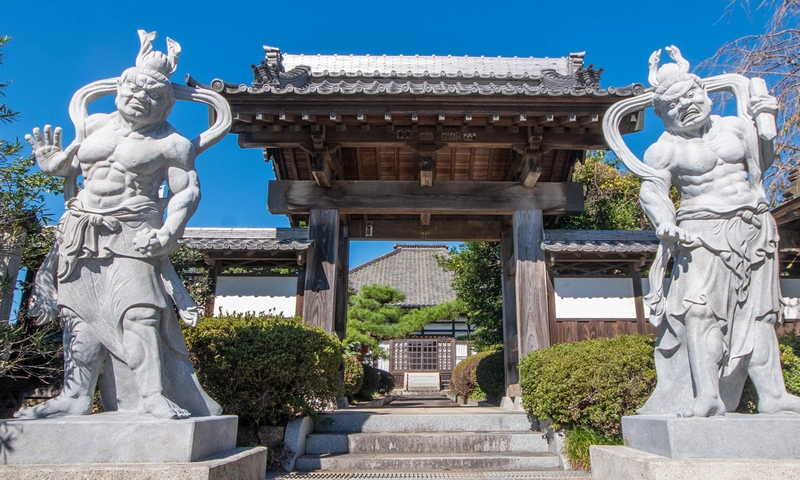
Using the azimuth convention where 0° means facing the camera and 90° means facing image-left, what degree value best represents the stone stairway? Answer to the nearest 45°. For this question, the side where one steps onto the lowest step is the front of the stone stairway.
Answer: approximately 0°

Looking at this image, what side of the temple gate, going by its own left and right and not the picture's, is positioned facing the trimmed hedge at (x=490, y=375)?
back

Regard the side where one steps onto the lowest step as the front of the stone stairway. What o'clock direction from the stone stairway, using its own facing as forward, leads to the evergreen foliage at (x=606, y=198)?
The evergreen foliage is roughly at 7 o'clock from the stone stairway.

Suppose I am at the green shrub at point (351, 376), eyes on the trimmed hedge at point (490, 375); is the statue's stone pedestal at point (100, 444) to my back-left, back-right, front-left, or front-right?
back-right

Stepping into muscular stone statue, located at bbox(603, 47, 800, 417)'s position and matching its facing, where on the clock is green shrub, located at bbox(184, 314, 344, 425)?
The green shrub is roughly at 3 o'clock from the muscular stone statue.

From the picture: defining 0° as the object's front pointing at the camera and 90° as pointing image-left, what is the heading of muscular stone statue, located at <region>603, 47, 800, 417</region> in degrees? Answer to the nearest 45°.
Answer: approximately 0°

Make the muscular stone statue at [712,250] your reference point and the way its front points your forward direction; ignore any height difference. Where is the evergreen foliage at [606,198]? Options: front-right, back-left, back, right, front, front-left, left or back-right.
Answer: back

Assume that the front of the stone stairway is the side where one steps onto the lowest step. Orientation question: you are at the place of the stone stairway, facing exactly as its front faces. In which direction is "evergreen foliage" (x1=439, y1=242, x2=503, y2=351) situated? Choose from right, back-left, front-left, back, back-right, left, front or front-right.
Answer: back

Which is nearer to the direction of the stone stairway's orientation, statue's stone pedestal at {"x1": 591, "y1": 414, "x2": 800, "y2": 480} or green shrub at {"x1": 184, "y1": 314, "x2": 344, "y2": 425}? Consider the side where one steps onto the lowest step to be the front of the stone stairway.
the statue's stone pedestal

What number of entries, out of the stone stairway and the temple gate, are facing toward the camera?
2
